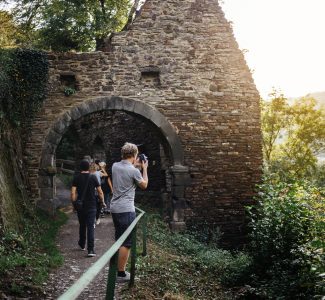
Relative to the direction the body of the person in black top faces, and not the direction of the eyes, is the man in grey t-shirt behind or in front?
behind

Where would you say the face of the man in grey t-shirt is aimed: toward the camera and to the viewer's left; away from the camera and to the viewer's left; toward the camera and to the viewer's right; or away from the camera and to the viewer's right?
away from the camera and to the viewer's right

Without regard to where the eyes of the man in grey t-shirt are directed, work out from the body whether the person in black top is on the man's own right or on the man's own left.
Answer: on the man's own left

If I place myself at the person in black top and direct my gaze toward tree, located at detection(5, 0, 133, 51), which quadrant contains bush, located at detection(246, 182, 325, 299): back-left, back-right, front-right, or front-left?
back-right

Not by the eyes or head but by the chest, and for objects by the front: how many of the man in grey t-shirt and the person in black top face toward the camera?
0

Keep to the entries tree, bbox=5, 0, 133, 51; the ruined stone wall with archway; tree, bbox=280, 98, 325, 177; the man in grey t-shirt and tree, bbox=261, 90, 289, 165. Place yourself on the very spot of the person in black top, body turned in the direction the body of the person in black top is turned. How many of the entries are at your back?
1

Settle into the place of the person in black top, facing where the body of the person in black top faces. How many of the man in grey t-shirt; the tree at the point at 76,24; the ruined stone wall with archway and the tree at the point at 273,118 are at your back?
1

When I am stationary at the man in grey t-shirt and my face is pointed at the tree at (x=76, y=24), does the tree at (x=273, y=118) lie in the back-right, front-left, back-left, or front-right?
front-right

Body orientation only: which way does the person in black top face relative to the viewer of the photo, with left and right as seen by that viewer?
facing away from the viewer

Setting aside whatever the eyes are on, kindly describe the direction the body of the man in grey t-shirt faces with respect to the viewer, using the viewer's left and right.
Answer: facing away from the viewer and to the right of the viewer

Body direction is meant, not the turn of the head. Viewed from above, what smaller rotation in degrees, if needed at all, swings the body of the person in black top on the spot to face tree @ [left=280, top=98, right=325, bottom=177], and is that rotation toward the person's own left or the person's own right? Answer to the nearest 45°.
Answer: approximately 45° to the person's own right

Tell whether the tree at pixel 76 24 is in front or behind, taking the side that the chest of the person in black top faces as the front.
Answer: in front
